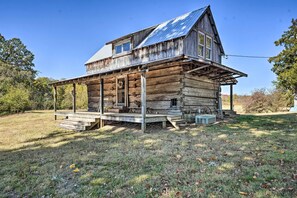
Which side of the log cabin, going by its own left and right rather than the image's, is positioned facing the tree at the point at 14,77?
right

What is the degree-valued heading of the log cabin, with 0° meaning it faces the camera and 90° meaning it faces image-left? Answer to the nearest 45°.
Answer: approximately 45°

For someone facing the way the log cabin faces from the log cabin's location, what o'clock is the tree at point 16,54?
The tree is roughly at 3 o'clock from the log cabin.

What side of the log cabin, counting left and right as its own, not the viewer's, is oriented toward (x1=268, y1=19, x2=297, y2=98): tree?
back

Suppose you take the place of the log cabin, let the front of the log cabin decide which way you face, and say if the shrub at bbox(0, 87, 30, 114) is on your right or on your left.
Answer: on your right

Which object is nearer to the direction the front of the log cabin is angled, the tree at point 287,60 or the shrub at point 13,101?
the shrub
